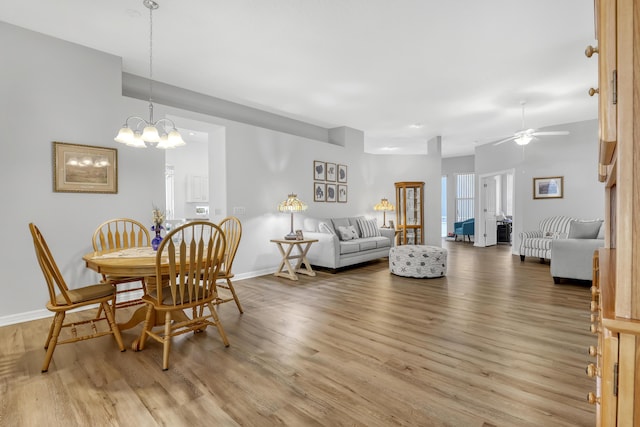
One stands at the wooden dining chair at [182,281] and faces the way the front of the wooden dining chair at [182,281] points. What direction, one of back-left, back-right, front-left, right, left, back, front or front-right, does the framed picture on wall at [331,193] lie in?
right

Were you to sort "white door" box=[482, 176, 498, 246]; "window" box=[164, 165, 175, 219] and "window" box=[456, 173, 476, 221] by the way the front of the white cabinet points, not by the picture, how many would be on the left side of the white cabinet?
2

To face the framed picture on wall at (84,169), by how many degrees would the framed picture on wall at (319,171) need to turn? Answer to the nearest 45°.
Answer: approximately 90° to its right

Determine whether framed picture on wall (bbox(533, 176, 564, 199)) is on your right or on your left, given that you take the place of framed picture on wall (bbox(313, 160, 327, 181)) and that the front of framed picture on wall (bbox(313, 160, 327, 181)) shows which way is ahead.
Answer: on your left

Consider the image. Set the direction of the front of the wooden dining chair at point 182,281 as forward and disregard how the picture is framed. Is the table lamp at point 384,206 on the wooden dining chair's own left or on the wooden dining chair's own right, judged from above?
on the wooden dining chair's own right

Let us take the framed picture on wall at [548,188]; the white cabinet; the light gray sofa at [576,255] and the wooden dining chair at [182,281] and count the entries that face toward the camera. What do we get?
2

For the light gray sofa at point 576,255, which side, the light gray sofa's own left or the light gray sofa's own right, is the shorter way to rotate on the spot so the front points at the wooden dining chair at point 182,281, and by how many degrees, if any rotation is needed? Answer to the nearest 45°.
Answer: approximately 45° to the light gray sofa's own left

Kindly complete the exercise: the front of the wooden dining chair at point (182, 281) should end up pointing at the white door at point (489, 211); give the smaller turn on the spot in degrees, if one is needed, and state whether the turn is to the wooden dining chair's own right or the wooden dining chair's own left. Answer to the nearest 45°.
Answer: approximately 90° to the wooden dining chair's own right

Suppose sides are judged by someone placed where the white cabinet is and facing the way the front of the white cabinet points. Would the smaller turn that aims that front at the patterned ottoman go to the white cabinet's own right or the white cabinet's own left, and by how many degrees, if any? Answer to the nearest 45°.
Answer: approximately 45° to the white cabinet's own left

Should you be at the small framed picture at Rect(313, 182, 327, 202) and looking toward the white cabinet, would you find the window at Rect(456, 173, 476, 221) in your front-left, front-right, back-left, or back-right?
back-right

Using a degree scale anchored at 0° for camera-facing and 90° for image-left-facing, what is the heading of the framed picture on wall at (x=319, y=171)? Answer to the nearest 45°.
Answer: approximately 315°
